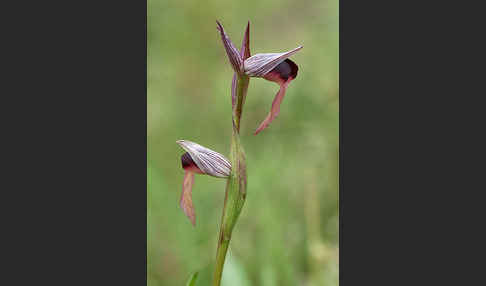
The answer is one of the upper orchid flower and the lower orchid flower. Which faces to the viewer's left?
the lower orchid flower

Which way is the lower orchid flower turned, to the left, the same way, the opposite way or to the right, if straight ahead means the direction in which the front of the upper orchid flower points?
the opposite way

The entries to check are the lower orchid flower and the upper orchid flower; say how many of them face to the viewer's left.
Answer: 1

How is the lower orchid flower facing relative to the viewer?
to the viewer's left

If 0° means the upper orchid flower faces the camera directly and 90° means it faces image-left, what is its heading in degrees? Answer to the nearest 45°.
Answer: approximately 270°
